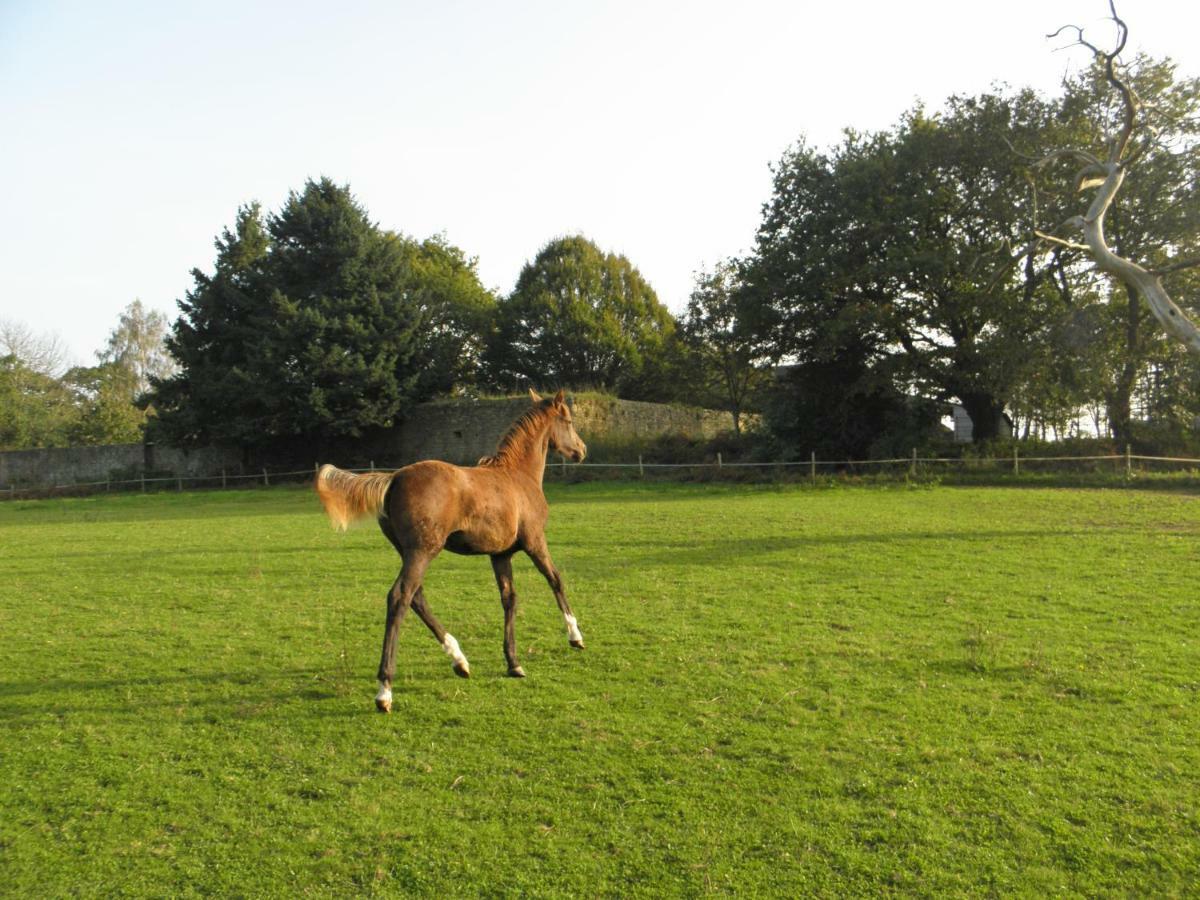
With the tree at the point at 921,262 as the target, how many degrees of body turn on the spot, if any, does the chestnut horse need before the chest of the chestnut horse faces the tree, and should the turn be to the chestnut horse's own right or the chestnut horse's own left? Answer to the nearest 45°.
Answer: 0° — it already faces it

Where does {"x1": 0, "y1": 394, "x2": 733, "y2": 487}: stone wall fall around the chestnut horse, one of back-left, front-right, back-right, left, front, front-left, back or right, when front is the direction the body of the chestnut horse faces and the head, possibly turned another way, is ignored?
front-left

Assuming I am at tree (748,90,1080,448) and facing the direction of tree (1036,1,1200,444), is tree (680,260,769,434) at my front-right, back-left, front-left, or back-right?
back-left

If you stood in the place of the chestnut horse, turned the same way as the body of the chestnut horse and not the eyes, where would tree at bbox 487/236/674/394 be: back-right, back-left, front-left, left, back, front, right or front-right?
front-left

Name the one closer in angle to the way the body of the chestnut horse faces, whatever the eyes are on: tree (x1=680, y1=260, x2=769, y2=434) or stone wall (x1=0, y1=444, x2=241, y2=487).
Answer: the tree

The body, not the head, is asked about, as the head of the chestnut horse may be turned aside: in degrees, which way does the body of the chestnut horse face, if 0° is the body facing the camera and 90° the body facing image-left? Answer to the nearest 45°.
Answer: approximately 225°

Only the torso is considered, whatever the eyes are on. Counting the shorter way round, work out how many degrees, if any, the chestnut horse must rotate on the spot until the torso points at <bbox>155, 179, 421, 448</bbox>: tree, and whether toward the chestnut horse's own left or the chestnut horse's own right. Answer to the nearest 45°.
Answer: approximately 45° to the chestnut horse's own left

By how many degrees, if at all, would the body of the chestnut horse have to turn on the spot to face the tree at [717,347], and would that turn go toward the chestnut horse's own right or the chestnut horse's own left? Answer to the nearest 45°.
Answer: approximately 45° to the chestnut horse's own left

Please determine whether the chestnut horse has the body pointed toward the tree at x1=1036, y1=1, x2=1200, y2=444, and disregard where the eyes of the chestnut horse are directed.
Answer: yes

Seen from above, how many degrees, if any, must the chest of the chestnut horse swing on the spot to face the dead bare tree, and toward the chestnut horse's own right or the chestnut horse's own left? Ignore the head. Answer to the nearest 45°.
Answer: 0° — it already faces it

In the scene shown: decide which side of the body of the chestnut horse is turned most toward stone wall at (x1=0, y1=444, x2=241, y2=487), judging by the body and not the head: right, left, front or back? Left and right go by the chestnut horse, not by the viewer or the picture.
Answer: left
